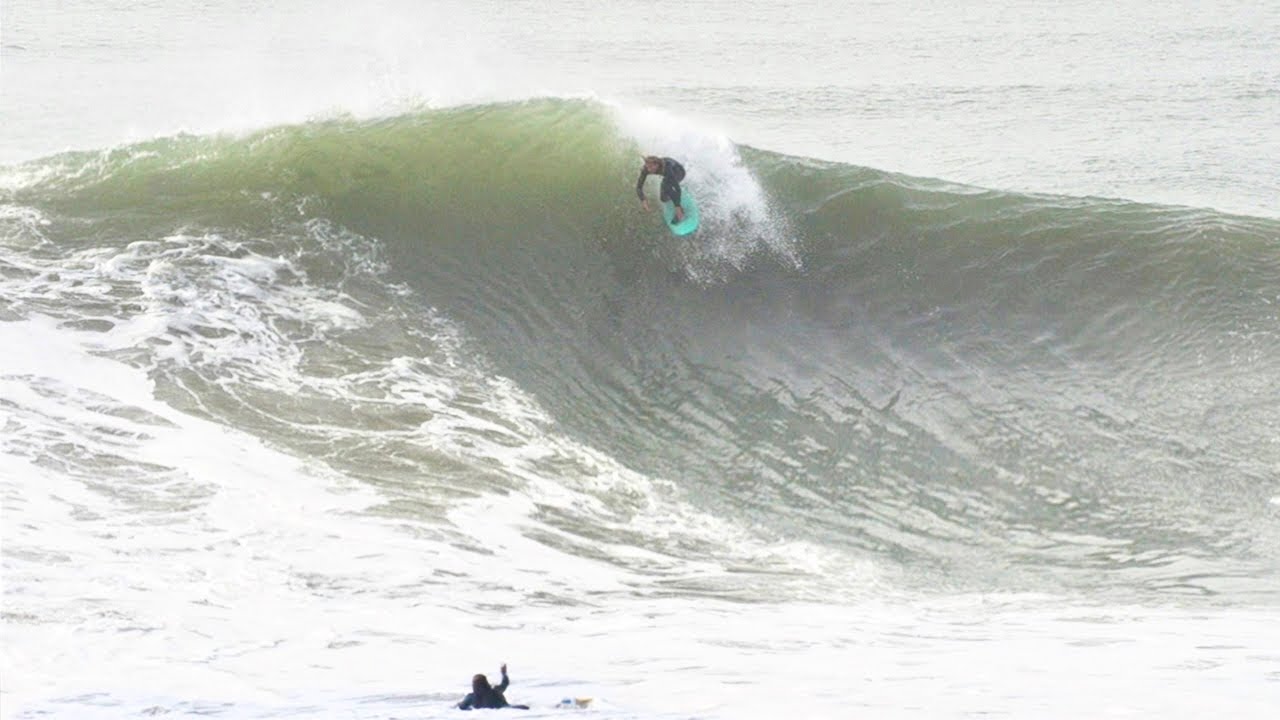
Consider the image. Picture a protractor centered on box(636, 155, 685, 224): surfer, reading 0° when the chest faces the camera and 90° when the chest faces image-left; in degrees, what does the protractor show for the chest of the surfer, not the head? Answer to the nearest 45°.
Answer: approximately 45°
